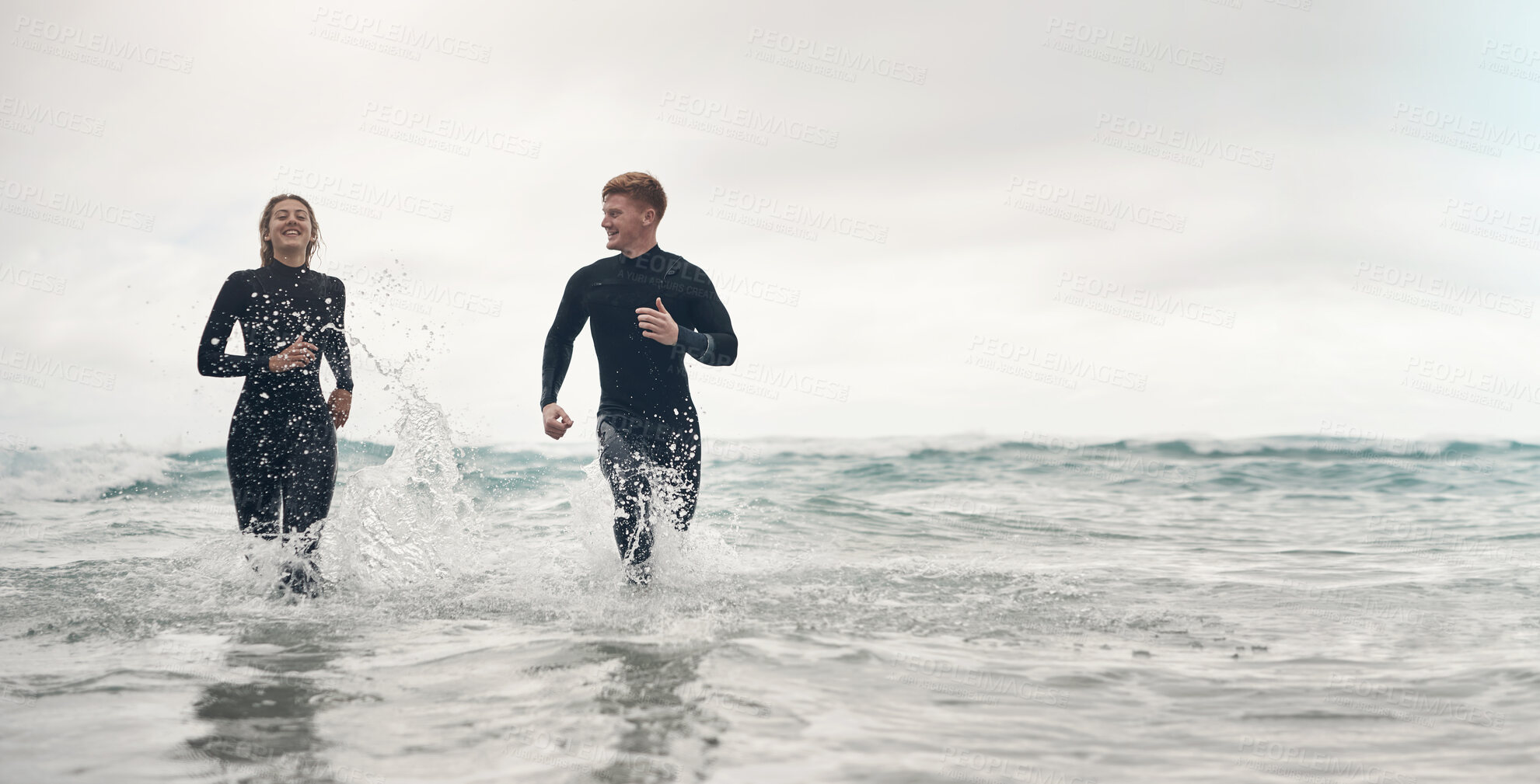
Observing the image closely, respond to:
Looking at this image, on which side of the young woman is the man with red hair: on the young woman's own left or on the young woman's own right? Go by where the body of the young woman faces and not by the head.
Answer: on the young woman's own left

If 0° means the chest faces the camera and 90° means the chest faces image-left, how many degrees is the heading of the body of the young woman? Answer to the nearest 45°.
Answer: approximately 0°
